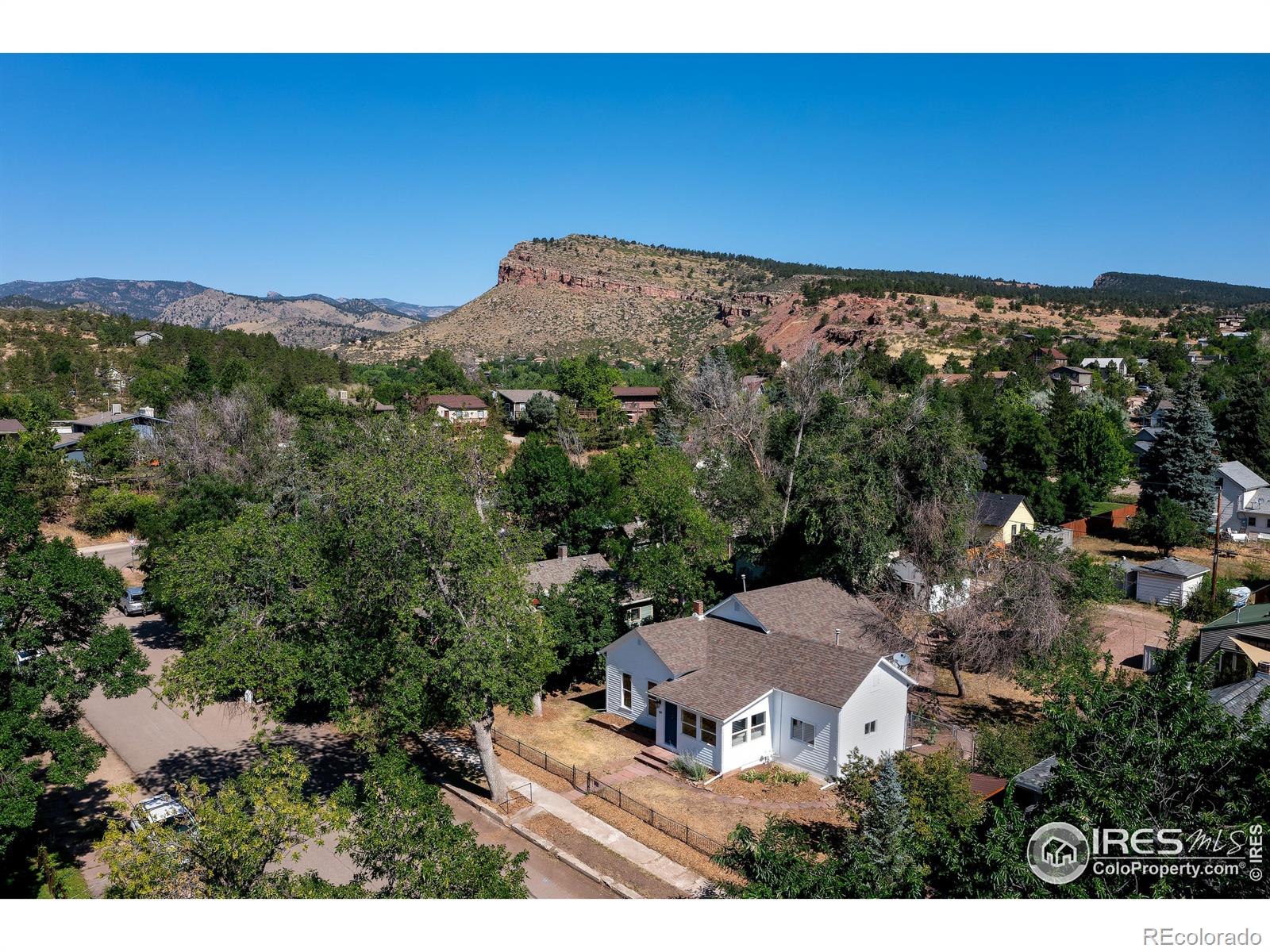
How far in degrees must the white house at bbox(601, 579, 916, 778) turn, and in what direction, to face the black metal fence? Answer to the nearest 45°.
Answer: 0° — it already faces it

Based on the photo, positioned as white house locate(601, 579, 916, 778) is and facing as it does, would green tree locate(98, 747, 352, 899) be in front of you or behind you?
in front

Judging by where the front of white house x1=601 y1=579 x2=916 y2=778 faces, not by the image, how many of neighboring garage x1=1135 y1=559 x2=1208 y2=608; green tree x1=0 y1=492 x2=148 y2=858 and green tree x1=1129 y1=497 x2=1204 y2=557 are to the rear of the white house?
2

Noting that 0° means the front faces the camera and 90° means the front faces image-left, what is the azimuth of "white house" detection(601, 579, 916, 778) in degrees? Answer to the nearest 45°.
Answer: approximately 45°

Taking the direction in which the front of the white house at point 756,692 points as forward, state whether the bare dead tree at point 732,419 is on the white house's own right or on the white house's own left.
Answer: on the white house's own right

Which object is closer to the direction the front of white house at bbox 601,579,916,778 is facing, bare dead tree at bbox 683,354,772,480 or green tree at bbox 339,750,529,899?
the green tree

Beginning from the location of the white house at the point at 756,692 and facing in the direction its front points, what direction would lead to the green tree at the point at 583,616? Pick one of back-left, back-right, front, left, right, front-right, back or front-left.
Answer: right

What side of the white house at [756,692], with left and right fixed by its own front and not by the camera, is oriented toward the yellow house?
back

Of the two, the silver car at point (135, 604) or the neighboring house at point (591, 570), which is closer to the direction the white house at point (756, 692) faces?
the silver car

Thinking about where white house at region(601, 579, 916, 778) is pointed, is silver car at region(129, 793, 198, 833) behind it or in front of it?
in front

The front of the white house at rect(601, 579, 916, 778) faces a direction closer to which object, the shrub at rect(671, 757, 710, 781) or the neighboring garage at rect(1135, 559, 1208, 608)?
the shrub

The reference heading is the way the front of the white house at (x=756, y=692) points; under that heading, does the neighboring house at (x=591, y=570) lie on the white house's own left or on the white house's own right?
on the white house's own right

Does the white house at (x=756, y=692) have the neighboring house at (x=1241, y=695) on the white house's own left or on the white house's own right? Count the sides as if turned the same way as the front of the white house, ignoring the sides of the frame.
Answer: on the white house's own left
